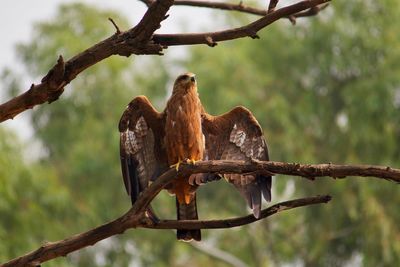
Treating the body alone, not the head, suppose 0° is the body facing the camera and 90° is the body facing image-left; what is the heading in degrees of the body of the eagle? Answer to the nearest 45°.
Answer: approximately 0°
